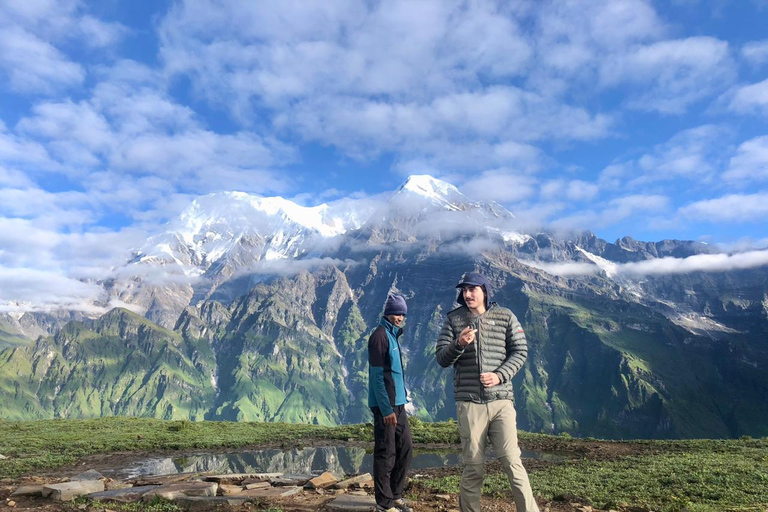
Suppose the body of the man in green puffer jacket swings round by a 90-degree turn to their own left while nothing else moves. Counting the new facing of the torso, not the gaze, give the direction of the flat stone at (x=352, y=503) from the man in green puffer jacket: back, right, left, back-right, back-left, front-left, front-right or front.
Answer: back-left

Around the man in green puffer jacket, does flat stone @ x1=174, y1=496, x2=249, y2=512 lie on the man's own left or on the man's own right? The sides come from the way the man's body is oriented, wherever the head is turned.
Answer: on the man's own right

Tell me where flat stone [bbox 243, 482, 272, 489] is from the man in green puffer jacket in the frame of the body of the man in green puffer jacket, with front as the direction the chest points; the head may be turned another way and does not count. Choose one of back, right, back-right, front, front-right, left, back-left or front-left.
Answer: back-right

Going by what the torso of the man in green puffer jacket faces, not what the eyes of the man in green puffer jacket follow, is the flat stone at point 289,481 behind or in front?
behind

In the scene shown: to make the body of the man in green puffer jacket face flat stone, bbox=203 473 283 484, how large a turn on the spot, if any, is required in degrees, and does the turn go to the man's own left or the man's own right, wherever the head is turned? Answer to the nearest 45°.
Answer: approximately 135° to the man's own right

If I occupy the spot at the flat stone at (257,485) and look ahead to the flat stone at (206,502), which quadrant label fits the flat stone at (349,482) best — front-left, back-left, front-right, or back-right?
back-left

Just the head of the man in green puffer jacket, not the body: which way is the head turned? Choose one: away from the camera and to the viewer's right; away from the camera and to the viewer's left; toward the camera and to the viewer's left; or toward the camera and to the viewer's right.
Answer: toward the camera and to the viewer's left

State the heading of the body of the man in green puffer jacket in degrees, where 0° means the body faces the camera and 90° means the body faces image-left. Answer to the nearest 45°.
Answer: approximately 0°

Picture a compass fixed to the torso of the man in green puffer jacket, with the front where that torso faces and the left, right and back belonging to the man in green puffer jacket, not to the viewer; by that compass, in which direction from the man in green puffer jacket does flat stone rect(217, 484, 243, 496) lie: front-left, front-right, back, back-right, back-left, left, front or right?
back-right

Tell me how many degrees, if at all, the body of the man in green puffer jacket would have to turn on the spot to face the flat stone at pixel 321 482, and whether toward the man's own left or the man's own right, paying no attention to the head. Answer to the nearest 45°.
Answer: approximately 135° to the man's own right

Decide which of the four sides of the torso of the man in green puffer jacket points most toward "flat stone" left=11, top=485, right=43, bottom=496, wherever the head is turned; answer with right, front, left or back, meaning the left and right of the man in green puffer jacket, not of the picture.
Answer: right

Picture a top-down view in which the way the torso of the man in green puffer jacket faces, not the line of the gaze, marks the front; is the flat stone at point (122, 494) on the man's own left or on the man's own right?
on the man's own right
